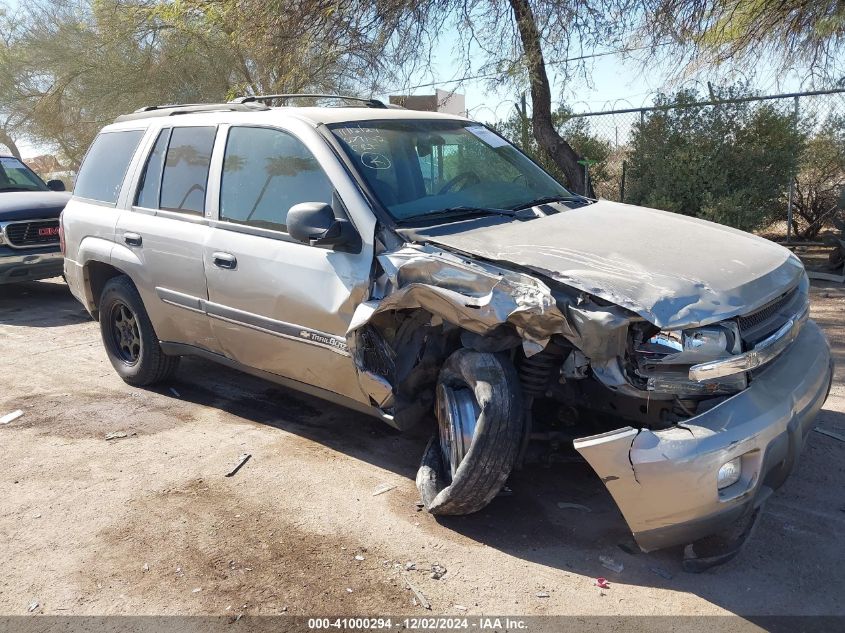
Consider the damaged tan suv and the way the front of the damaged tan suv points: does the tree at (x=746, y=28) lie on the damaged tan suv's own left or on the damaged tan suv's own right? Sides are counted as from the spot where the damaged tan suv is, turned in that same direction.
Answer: on the damaged tan suv's own left

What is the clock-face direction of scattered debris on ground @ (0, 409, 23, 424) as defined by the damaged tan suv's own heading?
The scattered debris on ground is roughly at 5 o'clock from the damaged tan suv.

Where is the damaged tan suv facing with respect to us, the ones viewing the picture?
facing the viewer and to the right of the viewer

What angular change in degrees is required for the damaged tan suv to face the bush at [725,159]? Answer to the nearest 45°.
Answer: approximately 90° to its left

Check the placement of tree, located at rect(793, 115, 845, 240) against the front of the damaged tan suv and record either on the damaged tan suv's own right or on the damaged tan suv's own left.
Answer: on the damaged tan suv's own left
